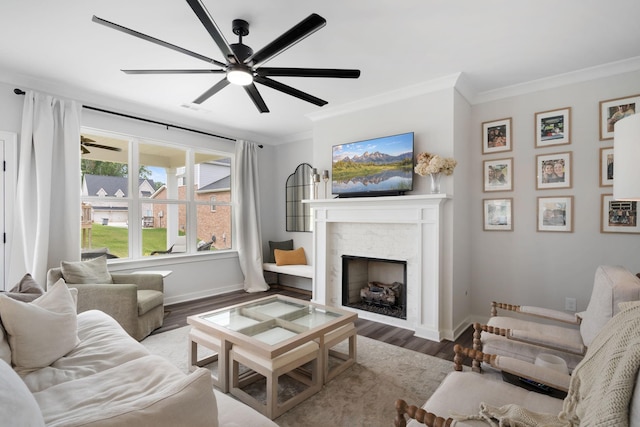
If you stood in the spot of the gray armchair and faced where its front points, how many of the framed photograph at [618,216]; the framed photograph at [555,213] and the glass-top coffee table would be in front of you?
3

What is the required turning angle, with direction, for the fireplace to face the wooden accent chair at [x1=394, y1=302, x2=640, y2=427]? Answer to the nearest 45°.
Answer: approximately 45° to its left

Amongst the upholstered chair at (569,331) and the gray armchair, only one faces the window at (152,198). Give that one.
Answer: the upholstered chair

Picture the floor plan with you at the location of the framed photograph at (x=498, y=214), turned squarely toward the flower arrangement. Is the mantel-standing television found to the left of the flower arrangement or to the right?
right

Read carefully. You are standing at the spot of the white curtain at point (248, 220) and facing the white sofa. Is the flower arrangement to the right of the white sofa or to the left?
left

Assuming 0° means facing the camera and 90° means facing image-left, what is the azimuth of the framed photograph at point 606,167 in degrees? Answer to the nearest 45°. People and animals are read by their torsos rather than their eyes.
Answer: approximately 0°

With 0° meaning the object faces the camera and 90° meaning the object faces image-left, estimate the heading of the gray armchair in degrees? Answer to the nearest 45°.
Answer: approximately 315°

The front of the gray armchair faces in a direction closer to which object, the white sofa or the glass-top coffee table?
the glass-top coffee table

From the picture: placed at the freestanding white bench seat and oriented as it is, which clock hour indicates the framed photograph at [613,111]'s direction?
The framed photograph is roughly at 9 o'clock from the freestanding white bench seat.

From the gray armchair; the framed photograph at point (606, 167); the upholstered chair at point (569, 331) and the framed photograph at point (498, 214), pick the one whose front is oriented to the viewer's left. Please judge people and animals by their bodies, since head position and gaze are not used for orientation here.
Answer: the upholstered chair

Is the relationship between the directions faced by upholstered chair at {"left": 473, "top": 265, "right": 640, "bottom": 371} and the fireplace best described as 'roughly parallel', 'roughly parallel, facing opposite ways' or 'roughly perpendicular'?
roughly perpendicular

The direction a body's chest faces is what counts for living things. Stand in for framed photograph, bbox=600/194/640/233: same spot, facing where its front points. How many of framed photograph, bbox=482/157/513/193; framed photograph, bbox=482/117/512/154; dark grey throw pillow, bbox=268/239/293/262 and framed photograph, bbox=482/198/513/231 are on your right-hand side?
4
